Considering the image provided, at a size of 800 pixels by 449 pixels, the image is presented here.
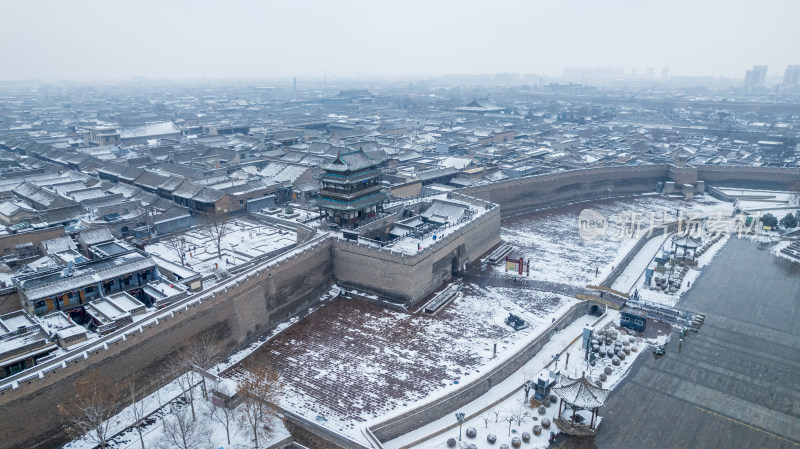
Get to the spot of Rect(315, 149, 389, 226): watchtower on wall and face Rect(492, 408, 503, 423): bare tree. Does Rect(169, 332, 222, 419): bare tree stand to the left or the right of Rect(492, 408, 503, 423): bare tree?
right

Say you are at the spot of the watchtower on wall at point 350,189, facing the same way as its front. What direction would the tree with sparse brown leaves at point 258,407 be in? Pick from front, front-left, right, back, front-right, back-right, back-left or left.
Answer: front-right

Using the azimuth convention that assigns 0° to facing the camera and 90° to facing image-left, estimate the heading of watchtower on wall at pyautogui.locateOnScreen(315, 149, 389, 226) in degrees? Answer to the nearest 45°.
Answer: approximately 315°

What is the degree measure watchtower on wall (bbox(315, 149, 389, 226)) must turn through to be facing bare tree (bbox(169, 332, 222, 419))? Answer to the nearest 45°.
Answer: approximately 90° to its right

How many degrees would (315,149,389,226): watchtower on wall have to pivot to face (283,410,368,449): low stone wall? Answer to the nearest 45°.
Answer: approximately 45° to its right

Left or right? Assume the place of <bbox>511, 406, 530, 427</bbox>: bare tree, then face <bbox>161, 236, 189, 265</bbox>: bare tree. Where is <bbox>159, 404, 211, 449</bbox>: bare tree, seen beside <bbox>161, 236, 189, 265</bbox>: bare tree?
left

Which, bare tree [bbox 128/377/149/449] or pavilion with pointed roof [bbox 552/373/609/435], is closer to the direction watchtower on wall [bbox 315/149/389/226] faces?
the pavilion with pointed roof

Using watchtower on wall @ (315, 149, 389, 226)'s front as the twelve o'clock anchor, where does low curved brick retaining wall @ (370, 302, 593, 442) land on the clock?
The low curved brick retaining wall is roughly at 1 o'clock from the watchtower on wall.

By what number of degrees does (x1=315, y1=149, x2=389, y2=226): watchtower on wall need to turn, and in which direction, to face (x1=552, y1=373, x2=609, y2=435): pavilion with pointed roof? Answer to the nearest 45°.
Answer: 0° — it already faces it

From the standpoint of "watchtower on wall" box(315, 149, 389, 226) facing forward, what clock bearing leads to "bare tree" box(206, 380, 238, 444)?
The bare tree is roughly at 2 o'clock from the watchtower on wall.

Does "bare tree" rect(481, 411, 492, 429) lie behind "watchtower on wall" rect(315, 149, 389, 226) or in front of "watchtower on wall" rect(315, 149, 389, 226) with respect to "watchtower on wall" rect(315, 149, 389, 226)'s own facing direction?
in front
